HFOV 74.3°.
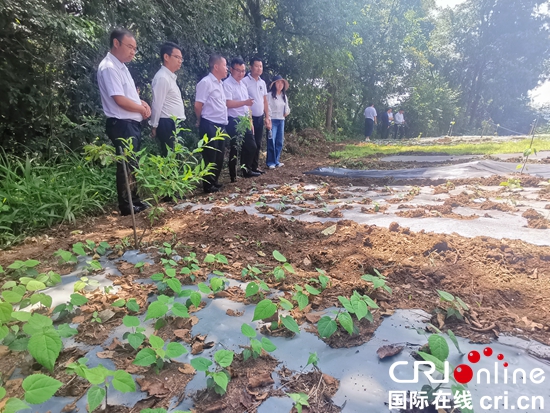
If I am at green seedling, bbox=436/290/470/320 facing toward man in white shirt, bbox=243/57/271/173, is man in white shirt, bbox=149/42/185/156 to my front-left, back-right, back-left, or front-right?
front-left

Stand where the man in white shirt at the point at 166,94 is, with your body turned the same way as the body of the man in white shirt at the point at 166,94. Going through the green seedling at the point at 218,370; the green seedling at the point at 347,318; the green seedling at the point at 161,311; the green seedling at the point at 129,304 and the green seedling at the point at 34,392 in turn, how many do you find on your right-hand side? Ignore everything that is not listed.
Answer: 5

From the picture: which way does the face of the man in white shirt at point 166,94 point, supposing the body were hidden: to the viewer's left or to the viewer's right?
to the viewer's right

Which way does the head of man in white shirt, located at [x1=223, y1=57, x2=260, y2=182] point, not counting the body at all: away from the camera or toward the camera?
toward the camera

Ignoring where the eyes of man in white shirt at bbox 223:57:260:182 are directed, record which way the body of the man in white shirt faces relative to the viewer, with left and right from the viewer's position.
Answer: facing the viewer and to the right of the viewer

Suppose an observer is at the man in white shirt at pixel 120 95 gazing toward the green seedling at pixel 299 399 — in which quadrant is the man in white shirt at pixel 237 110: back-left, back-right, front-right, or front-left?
back-left

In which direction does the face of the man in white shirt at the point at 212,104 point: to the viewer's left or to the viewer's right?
to the viewer's right

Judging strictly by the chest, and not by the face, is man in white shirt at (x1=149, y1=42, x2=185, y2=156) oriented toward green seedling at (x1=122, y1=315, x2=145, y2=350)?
no

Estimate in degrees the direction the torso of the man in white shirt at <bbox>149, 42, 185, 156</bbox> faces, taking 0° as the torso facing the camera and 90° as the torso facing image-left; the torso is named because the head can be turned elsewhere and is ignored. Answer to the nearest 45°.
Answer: approximately 270°

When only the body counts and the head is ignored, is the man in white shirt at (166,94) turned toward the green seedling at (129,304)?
no

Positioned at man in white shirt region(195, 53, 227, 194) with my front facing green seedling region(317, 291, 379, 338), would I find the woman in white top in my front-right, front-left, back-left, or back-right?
back-left

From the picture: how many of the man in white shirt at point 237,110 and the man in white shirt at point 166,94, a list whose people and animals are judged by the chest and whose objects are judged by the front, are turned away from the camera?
0

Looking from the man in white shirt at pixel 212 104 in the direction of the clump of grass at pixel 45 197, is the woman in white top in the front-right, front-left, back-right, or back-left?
back-right

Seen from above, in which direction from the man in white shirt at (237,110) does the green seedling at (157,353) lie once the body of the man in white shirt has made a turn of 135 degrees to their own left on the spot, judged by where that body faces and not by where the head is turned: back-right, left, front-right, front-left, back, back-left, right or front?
back

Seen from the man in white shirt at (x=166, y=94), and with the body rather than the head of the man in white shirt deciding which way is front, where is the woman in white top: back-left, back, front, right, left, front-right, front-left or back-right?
front-left
